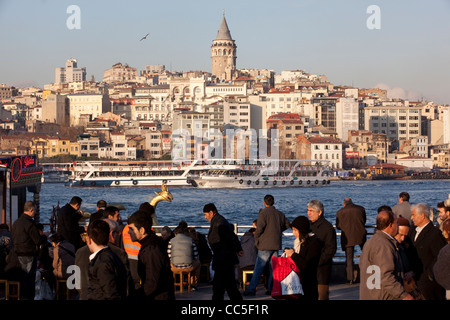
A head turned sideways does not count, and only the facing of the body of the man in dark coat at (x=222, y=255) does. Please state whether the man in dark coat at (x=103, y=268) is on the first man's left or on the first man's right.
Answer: on the first man's left

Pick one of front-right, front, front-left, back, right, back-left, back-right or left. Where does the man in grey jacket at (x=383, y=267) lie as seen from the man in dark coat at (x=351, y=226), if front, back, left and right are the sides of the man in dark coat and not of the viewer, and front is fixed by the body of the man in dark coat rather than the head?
back

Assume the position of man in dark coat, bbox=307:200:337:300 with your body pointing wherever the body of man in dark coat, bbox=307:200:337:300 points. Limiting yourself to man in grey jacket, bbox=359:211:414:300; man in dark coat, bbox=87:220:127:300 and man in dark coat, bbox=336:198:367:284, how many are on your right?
1

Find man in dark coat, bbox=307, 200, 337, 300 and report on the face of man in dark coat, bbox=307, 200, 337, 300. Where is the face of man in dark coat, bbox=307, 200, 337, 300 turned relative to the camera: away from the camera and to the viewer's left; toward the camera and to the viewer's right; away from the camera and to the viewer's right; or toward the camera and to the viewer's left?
toward the camera and to the viewer's left

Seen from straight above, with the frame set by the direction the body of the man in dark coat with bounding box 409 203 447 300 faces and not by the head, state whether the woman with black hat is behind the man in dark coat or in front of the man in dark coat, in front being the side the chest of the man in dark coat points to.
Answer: in front

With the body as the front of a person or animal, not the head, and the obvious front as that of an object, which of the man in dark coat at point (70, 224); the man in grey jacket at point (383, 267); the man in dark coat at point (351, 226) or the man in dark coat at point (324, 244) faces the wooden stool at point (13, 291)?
the man in dark coat at point (324, 244)
